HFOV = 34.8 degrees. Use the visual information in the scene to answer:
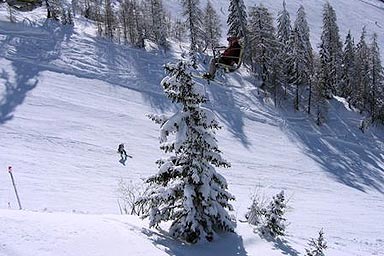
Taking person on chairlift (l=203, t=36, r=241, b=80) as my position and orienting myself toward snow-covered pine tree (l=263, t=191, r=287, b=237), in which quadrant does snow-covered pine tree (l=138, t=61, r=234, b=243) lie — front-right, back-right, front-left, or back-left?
front-right

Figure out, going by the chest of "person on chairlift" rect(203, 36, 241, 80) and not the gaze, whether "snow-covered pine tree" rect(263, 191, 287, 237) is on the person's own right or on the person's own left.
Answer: on the person's own left

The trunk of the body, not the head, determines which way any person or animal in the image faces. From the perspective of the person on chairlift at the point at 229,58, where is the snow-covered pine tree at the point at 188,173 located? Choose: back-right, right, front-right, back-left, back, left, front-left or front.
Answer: left

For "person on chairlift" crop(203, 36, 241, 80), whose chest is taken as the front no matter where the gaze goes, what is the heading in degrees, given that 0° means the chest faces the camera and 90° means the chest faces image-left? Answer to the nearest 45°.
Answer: approximately 90°

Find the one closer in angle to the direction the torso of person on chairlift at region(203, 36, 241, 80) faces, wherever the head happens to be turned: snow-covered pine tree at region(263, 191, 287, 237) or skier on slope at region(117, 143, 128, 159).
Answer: the skier on slope
